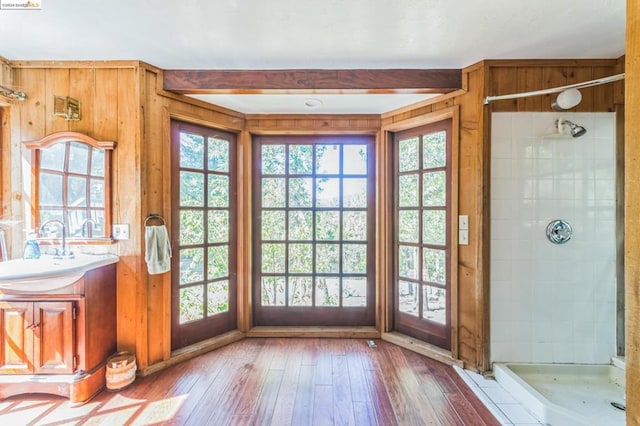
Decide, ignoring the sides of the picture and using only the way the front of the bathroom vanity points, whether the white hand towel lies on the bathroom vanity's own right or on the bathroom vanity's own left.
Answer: on the bathroom vanity's own left

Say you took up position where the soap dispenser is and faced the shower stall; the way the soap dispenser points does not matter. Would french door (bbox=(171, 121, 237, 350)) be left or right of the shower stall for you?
left

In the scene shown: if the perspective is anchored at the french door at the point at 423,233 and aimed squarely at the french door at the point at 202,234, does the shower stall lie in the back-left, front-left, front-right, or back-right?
back-left

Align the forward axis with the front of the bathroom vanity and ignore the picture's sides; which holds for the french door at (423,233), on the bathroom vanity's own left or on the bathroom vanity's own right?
on the bathroom vanity's own left

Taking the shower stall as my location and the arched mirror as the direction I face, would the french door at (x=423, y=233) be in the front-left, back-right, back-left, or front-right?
front-right

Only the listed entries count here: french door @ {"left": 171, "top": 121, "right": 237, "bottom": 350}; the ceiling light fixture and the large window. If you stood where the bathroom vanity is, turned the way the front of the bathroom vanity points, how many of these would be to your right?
0
